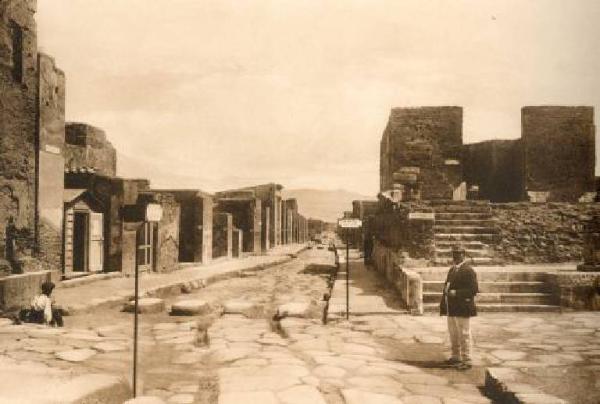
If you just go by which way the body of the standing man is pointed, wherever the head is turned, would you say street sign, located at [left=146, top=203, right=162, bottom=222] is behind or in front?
in front

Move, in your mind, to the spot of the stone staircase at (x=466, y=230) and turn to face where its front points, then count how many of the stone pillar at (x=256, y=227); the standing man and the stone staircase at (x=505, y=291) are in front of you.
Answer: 2

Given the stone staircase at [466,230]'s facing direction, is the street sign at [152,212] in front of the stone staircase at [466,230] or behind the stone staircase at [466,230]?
in front

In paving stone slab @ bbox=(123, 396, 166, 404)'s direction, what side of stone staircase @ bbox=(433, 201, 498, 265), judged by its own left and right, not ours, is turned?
front

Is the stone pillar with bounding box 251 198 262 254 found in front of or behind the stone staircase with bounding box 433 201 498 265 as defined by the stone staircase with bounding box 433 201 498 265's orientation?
behind

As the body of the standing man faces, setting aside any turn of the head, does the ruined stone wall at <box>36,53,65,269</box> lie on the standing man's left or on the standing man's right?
on the standing man's right

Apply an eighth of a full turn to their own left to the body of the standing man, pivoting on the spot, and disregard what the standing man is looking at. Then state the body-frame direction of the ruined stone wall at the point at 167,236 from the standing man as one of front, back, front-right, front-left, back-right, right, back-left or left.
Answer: back-right

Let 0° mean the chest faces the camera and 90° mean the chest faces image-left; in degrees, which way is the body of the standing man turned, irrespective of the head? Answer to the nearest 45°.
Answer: approximately 45°

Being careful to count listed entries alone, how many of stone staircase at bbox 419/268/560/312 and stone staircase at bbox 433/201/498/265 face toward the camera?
2

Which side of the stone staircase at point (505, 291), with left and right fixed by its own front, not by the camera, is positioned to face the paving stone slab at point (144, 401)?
front
